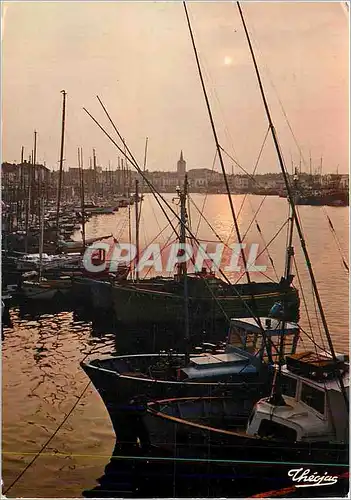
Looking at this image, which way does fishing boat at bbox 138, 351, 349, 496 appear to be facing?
to the viewer's left
